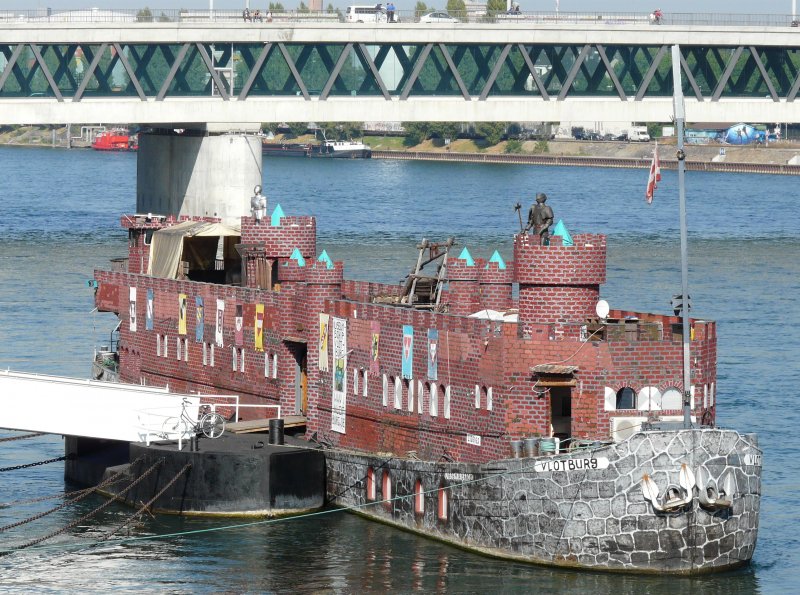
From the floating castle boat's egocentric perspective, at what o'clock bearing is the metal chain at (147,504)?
The metal chain is roughly at 5 o'clock from the floating castle boat.

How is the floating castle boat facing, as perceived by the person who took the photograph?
facing the viewer and to the right of the viewer

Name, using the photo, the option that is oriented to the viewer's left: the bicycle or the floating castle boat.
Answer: the bicycle

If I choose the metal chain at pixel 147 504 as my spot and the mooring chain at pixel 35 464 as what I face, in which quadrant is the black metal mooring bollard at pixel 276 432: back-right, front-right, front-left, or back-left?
back-right

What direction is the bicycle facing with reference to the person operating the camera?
facing to the left of the viewer

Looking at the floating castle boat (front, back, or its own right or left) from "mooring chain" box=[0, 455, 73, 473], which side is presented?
back

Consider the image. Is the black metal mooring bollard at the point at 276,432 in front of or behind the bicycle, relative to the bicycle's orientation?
behind
